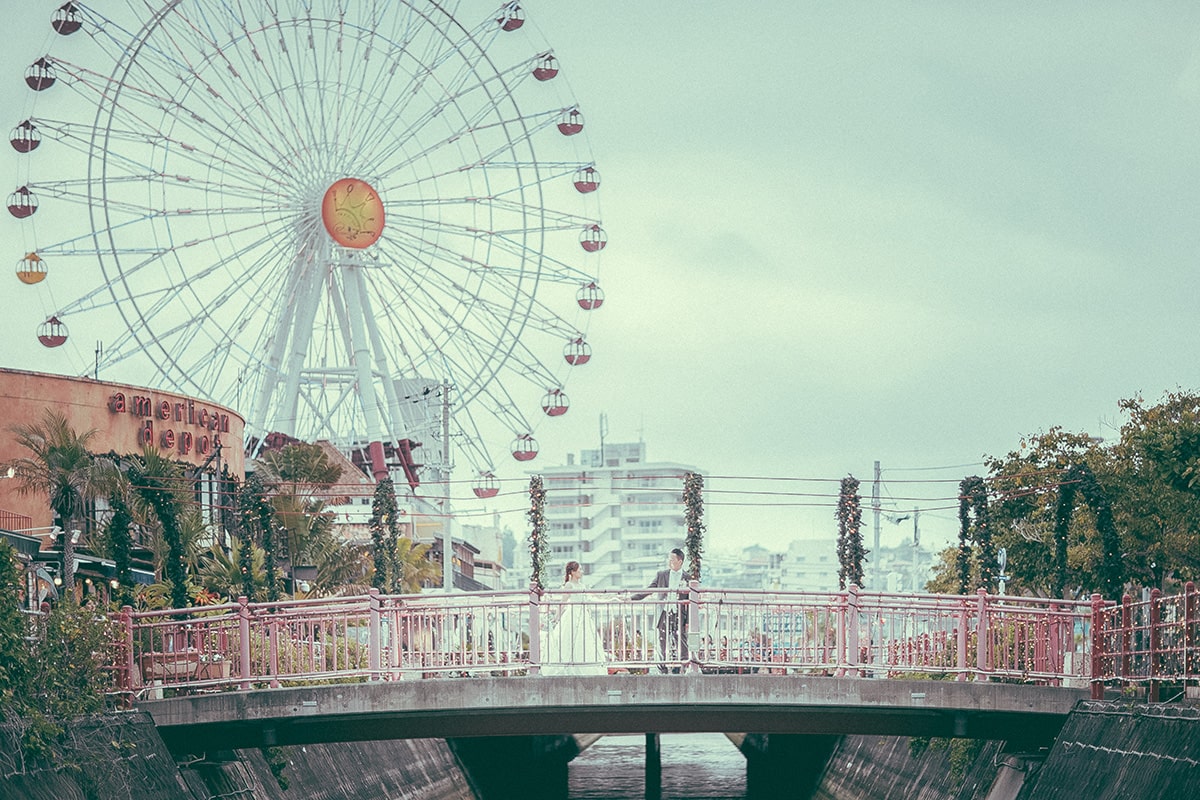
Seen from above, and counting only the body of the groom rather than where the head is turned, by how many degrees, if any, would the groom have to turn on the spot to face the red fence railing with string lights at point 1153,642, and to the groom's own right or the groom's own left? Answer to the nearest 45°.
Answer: approximately 135° to the groom's own left

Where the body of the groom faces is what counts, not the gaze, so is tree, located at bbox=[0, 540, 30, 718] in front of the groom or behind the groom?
in front

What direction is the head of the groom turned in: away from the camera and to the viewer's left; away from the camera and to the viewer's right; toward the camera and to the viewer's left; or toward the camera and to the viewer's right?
toward the camera and to the viewer's left

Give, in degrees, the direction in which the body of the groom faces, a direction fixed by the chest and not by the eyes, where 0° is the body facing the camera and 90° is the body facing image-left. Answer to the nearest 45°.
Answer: approximately 45°

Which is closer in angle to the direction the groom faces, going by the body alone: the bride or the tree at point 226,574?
the bride
